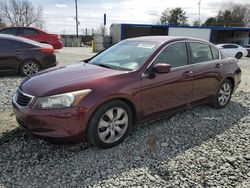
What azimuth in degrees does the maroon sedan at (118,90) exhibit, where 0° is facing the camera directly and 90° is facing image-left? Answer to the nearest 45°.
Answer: approximately 45°

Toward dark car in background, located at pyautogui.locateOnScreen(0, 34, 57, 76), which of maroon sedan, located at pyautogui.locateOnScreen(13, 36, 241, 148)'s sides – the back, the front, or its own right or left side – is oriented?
right

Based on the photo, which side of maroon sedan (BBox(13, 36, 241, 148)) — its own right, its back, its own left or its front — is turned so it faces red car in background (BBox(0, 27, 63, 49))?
right

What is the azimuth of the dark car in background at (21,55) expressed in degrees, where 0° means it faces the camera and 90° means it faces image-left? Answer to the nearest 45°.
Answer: approximately 90°
